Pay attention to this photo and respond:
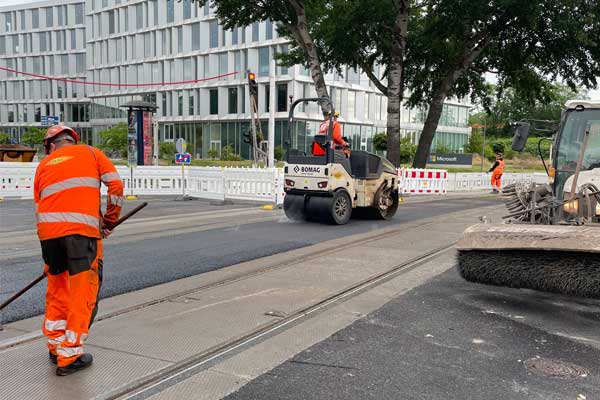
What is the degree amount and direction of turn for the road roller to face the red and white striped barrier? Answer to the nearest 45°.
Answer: approximately 45° to its left
